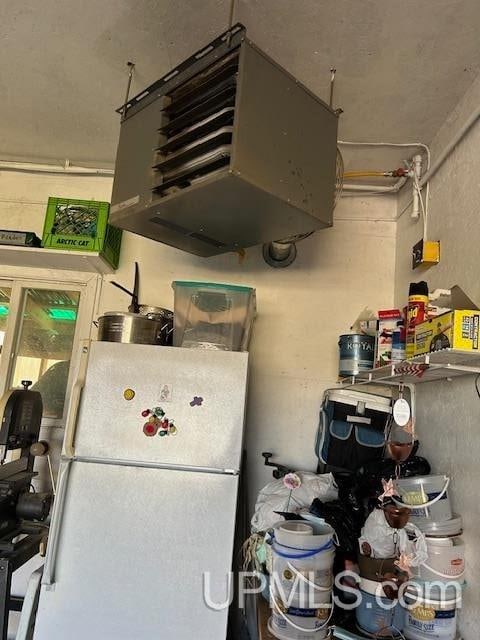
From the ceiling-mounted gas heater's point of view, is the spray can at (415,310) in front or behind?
behind

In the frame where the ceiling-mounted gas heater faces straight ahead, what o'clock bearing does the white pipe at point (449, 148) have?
The white pipe is roughly at 7 o'clock from the ceiling-mounted gas heater.

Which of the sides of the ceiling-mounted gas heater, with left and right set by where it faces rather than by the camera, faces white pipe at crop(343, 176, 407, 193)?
back

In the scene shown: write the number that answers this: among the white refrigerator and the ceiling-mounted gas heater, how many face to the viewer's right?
0

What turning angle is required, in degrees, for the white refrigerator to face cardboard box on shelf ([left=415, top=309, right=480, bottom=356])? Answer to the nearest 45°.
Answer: approximately 45° to its left

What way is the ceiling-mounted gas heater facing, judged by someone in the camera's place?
facing the viewer and to the left of the viewer

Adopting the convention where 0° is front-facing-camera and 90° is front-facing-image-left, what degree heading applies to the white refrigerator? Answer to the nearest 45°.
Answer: approximately 0°
